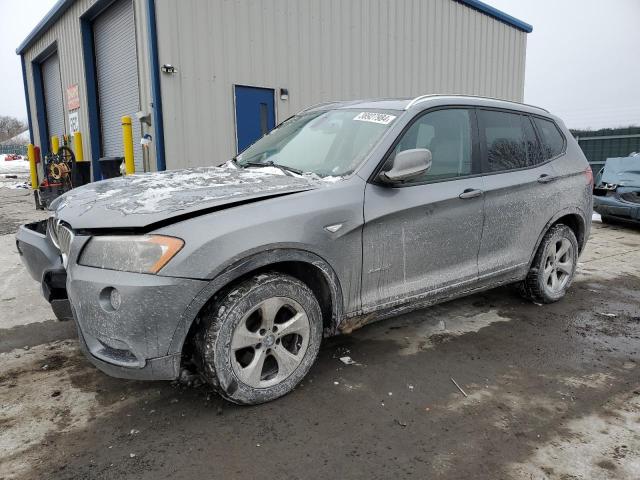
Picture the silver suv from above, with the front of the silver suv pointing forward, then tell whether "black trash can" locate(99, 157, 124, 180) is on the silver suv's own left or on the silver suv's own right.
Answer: on the silver suv's own right

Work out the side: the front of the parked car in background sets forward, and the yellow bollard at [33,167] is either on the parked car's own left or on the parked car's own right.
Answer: on the parked car's own right

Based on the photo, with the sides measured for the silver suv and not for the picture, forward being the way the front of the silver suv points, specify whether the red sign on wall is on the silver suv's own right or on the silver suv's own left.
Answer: on the silver suv's own right

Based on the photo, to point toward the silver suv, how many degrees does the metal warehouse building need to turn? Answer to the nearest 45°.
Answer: approximately 45° to its left

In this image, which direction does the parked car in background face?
toward the camera

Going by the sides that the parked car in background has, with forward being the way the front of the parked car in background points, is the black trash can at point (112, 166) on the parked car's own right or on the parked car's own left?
on the parked car's own right

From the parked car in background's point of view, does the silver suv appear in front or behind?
in front

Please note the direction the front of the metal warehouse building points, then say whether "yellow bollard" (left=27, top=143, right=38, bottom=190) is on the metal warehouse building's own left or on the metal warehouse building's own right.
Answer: on the metal warehouse building's own right

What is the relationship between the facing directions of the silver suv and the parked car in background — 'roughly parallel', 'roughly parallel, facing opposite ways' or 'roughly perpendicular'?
roughly parallel

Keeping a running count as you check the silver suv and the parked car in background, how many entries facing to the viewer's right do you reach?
0

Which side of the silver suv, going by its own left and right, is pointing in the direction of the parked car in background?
back

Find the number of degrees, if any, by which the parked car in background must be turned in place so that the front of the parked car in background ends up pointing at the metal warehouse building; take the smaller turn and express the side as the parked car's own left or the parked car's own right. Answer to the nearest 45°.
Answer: approximately 90° to the parked car's own right

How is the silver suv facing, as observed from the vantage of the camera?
facing the viewer and to the left of the viewer

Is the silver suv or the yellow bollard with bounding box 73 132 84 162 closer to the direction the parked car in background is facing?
the silver suv

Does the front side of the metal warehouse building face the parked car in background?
no
